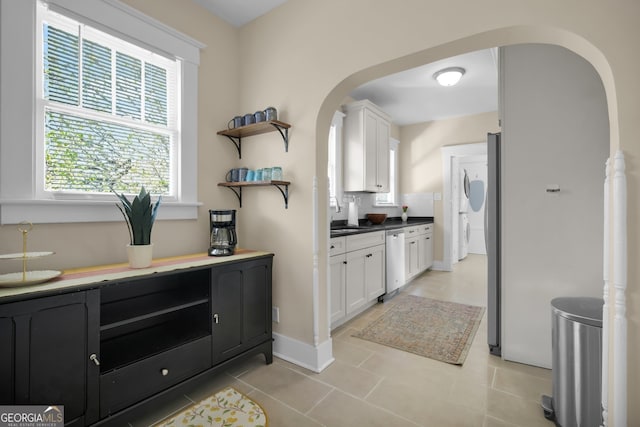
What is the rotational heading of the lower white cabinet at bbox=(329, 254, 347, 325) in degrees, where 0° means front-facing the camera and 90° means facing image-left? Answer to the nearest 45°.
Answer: approximately 315°

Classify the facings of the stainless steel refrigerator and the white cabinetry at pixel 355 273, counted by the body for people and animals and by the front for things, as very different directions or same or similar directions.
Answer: very different directions

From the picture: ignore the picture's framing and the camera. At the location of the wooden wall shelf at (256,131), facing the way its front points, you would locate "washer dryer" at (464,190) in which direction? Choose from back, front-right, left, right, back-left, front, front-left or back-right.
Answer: back

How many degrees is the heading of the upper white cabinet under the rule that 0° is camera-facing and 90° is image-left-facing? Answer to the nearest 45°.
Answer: approximately 315°

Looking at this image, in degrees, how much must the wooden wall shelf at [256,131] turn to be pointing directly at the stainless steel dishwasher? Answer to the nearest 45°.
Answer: approximately 180°

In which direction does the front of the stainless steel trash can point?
to the viewer's left

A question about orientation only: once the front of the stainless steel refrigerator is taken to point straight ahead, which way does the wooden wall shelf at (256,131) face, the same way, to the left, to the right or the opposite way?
to the left

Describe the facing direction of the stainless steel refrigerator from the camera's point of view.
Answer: facing to the left of the viewer
